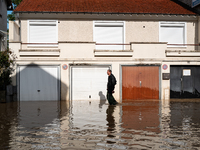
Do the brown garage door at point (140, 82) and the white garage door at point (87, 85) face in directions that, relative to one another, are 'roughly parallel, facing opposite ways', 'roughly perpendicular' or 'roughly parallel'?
roughly parallel

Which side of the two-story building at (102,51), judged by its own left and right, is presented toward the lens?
front

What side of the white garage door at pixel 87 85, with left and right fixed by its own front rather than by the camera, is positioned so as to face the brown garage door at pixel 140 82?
left

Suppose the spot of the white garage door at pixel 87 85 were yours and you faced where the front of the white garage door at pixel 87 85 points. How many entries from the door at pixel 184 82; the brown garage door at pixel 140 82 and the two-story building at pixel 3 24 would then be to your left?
2

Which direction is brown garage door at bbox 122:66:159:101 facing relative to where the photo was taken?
toward the camera

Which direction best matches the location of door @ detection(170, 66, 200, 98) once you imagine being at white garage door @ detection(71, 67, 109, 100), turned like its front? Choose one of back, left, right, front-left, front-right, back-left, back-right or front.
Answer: left

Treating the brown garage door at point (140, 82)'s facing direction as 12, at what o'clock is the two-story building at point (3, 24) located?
The two-story building is roughly at 4 o'clock from the brown garage door.

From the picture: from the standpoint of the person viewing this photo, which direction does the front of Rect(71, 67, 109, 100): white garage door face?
facing the viewer

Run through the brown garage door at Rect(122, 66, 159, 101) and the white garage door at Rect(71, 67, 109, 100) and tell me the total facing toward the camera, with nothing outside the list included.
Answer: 2

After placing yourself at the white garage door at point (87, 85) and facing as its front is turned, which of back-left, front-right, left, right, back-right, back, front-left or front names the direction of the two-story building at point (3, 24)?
back-right
